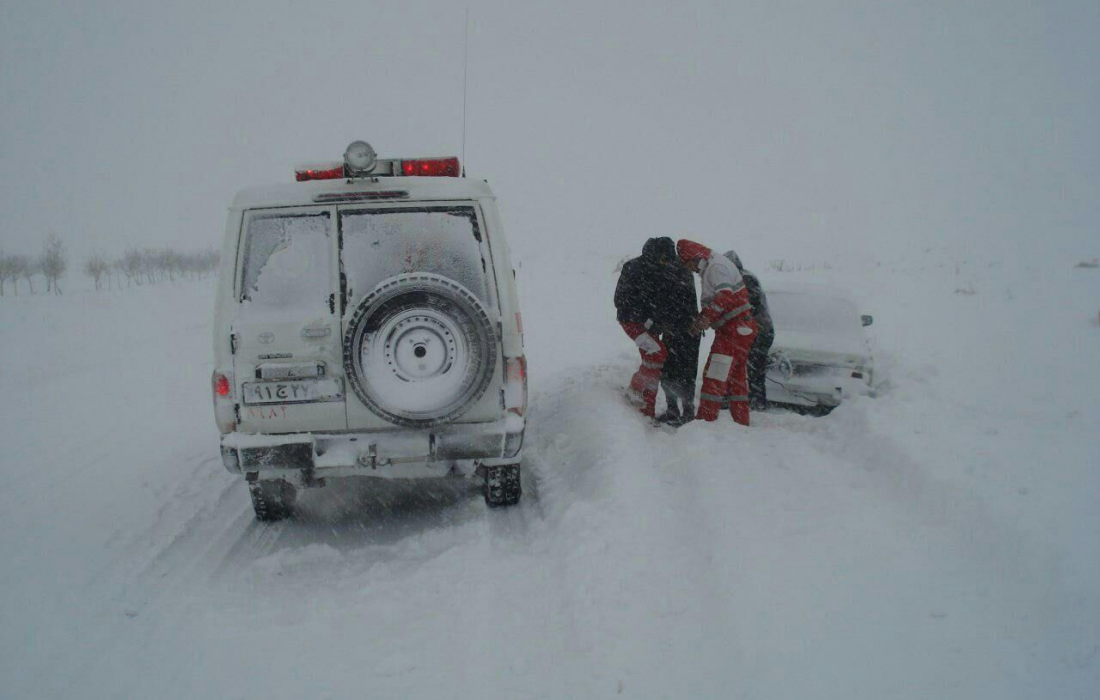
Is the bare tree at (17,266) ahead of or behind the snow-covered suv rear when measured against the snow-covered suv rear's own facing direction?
ahead

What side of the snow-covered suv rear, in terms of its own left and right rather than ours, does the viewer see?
back

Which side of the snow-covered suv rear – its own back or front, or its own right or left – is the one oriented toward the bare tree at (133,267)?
front

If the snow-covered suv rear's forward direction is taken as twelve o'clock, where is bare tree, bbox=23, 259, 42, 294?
The bare tree is roughly at 11 o'clock from the snow-covered suv rear.

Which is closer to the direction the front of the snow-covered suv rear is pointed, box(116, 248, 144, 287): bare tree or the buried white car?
the bare tree

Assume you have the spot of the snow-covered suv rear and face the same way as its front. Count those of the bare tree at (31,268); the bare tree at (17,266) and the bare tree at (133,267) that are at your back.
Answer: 0

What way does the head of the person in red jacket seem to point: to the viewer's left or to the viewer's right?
to the viewer's left

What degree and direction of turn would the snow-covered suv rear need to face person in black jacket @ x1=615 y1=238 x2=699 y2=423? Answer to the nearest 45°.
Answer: approximately 45° to its right

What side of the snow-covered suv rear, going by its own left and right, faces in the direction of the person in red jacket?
right

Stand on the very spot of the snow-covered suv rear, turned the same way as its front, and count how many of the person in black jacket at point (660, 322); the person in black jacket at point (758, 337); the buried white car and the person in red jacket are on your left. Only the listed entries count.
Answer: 0

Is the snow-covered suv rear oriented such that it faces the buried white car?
no

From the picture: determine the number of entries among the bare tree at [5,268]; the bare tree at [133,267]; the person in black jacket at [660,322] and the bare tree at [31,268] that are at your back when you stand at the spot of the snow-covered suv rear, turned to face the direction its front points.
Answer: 0

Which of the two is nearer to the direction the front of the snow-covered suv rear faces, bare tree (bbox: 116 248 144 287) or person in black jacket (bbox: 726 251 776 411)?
the bare tree

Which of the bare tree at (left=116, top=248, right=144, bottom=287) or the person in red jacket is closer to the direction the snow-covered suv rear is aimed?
the bare tree

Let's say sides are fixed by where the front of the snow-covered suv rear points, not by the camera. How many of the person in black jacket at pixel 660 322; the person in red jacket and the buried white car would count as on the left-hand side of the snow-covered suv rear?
0
